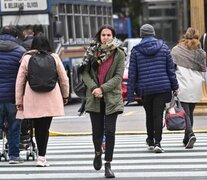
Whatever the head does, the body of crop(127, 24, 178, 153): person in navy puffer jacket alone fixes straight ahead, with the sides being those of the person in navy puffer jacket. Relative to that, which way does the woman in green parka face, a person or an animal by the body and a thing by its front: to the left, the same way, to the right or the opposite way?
the opposite way

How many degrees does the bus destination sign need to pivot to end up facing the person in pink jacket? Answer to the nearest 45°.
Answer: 0° — it already faces them

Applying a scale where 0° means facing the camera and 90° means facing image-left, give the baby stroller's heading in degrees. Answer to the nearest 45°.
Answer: approximately 180°

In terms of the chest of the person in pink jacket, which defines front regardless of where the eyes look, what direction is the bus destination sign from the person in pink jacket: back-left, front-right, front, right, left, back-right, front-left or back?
front

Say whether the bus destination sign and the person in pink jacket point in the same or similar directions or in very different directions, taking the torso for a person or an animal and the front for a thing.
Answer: very different directions

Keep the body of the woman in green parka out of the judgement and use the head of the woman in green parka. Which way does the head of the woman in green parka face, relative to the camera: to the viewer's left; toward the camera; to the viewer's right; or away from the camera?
toward the camera

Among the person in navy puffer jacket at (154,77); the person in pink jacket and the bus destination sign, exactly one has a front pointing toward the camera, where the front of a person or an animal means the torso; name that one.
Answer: the bus destination sign

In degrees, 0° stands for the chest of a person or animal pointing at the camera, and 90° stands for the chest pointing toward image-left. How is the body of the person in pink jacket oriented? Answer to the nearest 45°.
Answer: approximately 180°

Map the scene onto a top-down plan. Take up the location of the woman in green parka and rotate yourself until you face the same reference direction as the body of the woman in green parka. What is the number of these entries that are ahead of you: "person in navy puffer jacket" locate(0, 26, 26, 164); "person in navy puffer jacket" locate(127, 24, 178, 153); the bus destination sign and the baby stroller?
0

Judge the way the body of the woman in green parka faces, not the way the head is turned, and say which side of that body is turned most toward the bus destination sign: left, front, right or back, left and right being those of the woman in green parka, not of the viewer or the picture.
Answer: back

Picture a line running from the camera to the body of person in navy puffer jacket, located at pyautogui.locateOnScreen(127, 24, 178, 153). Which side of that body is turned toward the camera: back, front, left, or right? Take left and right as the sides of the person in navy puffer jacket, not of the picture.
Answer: back

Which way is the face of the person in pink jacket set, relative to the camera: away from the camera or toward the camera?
away from the camera

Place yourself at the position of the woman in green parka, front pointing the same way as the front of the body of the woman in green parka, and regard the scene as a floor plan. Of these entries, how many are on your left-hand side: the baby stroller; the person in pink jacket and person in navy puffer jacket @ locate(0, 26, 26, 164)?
0

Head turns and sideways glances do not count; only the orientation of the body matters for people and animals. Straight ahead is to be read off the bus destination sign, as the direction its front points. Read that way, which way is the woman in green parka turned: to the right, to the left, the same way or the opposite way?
the same way

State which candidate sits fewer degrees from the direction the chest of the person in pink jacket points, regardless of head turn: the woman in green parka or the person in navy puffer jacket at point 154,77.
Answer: the person in navy puffer jacket
